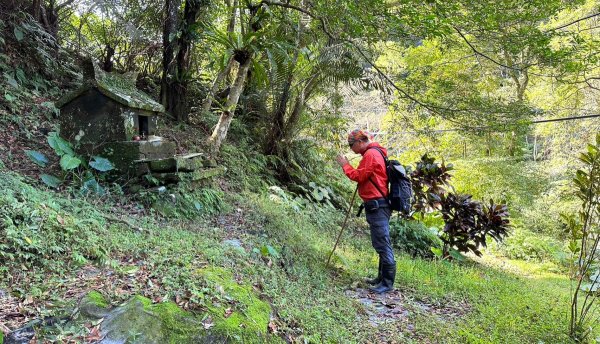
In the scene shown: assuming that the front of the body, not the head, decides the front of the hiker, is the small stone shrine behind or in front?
in front

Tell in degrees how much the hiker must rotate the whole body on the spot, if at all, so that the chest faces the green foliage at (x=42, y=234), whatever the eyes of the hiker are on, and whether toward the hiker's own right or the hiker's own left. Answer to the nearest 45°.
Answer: approximately 45° to the hiker's own left

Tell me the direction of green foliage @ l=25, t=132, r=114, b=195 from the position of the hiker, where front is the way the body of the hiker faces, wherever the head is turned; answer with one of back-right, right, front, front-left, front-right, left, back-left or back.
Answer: front

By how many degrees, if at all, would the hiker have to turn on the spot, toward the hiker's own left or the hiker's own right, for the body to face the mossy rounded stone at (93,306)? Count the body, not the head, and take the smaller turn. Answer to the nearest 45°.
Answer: approximately 45° to the hiker's own left

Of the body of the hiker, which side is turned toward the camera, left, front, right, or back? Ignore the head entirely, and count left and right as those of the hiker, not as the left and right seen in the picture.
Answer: left

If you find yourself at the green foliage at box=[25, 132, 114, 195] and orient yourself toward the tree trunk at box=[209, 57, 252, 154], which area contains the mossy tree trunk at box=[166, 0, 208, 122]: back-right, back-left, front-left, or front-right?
front-left

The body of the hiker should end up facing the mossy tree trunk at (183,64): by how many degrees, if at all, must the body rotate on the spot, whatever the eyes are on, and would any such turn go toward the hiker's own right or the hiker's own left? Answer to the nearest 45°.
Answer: approximately 45° to the hiker's own right

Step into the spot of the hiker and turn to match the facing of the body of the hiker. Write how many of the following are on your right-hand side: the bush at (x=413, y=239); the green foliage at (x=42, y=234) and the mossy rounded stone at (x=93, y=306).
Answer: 1

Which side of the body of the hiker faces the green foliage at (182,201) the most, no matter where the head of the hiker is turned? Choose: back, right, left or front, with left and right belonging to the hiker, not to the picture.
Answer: front

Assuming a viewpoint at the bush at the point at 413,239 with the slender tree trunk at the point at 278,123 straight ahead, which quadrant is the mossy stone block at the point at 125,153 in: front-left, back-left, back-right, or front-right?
front-left

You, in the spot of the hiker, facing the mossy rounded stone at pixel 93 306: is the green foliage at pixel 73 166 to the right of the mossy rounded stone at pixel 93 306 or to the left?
right

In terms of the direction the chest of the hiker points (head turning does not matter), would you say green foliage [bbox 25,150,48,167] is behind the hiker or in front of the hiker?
in front

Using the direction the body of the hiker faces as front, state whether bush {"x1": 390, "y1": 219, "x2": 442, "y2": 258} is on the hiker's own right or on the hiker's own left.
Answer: on the hiker's own right
